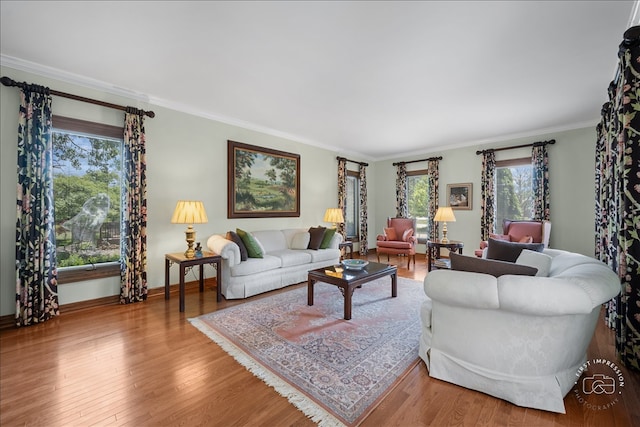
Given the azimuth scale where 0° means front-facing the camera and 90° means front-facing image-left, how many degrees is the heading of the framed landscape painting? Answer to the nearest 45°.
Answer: approximately 315°

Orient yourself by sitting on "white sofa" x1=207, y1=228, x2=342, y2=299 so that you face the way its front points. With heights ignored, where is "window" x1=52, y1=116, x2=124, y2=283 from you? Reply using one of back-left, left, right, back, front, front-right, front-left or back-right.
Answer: back-right

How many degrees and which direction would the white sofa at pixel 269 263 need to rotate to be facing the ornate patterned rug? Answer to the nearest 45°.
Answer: approximately 45° to its right

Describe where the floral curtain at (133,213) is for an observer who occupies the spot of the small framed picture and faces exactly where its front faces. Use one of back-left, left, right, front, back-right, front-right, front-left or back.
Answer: front-right

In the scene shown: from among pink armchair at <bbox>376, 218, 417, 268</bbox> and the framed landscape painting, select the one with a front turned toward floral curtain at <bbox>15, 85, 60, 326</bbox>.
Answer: the pink armchair

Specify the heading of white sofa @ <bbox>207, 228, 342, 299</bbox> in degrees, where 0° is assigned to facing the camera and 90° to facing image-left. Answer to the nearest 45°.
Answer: approximately 315°

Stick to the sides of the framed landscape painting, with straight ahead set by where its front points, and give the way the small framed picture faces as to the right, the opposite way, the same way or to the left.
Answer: to the right

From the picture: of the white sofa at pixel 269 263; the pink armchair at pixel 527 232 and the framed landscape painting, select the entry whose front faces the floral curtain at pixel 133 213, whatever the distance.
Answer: the pink armchair

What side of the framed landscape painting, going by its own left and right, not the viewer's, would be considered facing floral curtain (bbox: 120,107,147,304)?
right

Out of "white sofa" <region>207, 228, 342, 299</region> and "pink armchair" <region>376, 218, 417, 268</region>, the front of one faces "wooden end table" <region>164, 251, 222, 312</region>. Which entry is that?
the pink armchair

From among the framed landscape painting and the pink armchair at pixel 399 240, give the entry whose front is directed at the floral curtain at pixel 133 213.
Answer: the pink armchair
